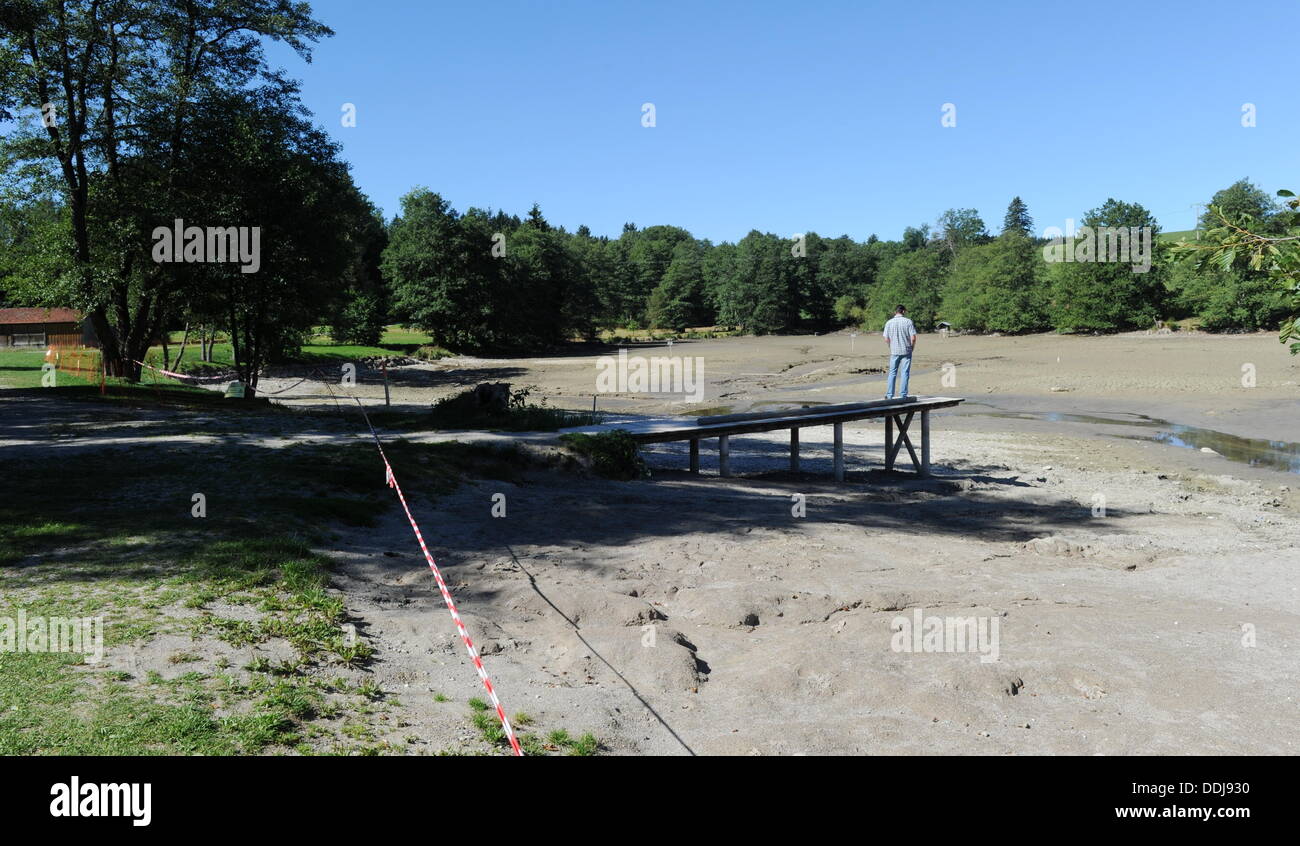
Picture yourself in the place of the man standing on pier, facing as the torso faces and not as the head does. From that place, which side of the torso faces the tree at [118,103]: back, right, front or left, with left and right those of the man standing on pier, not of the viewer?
left

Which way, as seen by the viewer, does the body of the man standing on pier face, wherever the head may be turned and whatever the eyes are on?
away from the camera

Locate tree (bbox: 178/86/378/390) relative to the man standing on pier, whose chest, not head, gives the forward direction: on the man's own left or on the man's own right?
on the man's own left
